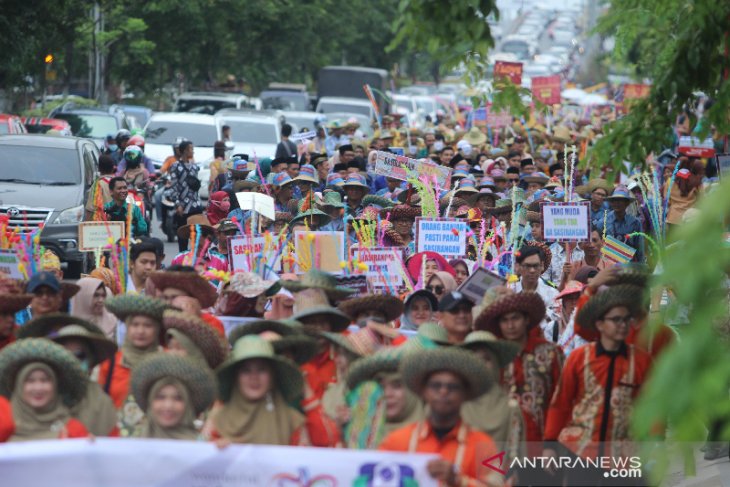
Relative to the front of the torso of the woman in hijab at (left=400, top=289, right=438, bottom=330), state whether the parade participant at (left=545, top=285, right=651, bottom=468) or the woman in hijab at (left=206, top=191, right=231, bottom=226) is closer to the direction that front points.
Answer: the parade participant

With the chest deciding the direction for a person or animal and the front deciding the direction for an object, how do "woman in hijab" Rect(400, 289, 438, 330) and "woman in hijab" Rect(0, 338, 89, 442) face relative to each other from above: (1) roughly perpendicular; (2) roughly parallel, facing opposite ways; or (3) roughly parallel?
roughly parallel

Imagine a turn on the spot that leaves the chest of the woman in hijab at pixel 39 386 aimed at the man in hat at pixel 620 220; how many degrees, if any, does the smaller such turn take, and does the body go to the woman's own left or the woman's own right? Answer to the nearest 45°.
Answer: approximately 135° to the woman's own left

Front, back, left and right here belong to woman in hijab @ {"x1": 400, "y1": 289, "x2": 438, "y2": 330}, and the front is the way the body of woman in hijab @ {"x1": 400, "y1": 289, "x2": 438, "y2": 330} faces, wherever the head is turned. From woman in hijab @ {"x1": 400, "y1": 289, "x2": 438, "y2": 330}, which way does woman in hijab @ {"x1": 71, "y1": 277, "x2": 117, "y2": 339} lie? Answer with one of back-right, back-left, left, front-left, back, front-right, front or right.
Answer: right

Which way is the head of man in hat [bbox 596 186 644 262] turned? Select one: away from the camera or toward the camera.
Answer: toward the camera

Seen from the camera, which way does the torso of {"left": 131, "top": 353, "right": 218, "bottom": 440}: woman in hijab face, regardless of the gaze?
toward the camera

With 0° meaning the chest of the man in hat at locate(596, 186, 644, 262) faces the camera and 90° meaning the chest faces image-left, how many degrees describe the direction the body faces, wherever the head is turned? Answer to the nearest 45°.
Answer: approximately 0°

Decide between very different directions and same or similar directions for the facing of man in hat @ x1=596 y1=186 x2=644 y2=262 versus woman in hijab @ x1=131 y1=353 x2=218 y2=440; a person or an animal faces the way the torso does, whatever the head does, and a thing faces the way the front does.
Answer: same or similar directions

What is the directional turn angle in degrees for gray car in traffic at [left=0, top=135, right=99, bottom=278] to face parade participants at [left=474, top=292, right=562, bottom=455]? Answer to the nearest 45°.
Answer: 0° — it already faces them

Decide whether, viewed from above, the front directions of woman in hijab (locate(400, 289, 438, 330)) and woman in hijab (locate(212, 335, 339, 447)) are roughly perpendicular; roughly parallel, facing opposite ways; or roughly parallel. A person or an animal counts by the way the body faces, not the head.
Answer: roughly parallel

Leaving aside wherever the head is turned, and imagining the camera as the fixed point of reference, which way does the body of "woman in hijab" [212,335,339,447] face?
toward the camera

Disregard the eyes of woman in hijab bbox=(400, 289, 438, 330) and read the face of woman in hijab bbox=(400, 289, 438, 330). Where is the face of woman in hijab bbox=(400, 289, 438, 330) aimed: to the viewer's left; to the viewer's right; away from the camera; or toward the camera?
toward the camera

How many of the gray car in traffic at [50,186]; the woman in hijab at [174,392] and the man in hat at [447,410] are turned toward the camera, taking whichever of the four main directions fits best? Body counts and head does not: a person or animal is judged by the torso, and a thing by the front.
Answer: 3

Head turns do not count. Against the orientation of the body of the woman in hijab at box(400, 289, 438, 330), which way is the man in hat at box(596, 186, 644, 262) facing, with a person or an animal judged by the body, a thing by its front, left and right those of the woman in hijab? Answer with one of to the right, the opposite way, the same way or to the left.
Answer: the same way

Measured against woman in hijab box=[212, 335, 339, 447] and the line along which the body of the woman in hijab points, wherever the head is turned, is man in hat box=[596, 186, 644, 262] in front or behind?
behind
